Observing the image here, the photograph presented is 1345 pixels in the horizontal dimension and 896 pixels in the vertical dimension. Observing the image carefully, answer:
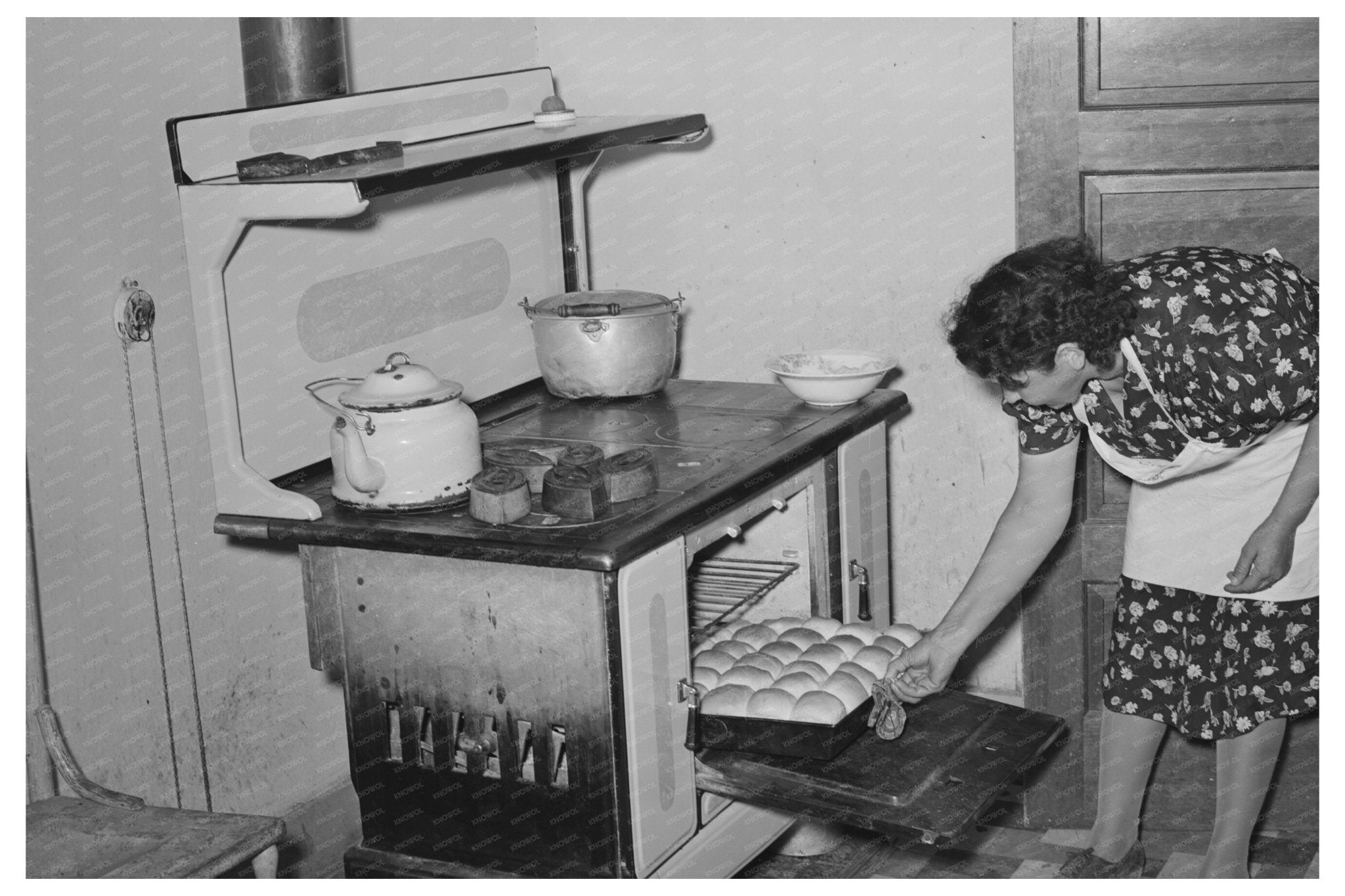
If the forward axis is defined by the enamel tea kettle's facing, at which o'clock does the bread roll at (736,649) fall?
The bread roll is roughly at 7 o'clock from the enamel tea kettle.

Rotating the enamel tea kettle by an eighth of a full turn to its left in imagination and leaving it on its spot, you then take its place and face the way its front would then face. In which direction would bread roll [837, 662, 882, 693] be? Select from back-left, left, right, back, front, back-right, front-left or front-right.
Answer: left

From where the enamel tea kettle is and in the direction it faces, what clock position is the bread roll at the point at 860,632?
The bread roll is roughly at 7 o'clock from the enamel tea kettle.

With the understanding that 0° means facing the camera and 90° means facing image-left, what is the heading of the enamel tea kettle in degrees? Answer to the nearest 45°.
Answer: approximately 45°

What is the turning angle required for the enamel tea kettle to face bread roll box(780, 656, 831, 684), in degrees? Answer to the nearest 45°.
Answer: approximately 135° to its left

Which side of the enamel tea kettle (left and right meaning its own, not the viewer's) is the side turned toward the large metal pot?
back

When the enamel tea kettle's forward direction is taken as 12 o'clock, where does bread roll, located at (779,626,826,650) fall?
The bread roll is roughly at 7 o'clock from the enamel tea kettle.

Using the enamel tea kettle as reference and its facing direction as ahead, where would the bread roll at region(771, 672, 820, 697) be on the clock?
The bread roll is roughly at 8 o'clock from the enamel tea kettle.

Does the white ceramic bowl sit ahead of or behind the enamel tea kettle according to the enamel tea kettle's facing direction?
behind
